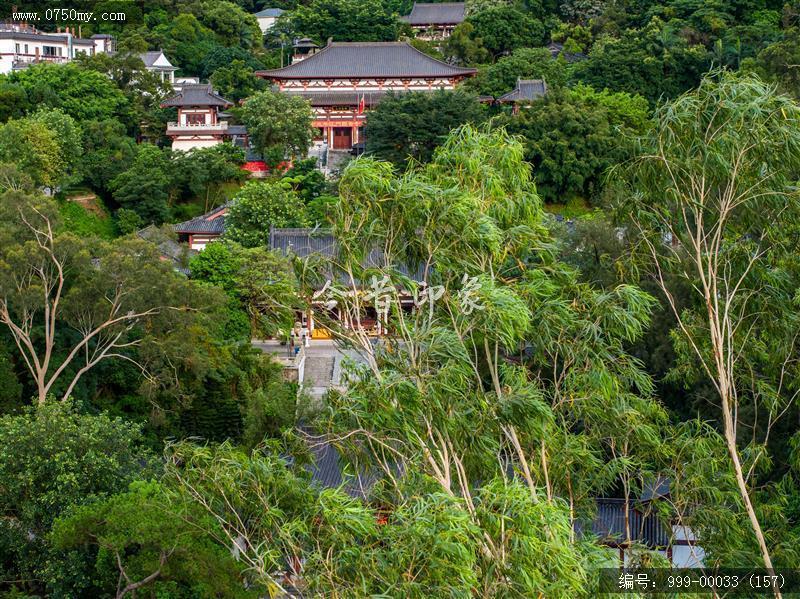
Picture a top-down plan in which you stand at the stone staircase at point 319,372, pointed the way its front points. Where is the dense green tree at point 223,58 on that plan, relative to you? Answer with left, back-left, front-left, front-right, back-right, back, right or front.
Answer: back

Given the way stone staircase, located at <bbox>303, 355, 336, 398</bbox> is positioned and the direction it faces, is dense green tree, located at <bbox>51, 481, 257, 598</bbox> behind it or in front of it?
in front

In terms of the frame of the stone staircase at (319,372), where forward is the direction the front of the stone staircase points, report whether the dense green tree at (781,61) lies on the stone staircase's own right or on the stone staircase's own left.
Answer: on the stone staircase's own left

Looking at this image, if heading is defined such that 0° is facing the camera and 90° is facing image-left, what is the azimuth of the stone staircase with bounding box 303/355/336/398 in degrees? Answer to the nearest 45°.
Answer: approximately 0°

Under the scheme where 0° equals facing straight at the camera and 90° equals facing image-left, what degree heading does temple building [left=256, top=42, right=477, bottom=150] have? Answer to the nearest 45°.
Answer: approximately 0°

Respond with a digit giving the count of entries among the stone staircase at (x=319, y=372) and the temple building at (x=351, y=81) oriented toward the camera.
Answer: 2

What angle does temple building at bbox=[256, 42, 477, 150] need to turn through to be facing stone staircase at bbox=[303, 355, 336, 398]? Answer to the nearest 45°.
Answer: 0° — it already faces it

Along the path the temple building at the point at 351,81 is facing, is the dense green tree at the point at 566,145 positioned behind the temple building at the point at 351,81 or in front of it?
in front

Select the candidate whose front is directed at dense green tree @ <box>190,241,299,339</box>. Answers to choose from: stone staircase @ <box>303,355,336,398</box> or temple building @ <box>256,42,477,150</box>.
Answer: the temple building

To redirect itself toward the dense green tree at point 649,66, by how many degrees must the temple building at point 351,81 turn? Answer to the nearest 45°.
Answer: approximately 90° to its left

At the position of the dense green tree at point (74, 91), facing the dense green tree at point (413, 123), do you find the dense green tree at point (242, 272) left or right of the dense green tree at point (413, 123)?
right

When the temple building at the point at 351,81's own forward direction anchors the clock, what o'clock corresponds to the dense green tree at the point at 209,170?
The dense green tree is roughly at 1 o'clock from the temple building.

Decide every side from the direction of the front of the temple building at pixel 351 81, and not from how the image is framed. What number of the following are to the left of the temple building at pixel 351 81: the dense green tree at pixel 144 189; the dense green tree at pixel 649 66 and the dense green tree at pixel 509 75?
2
